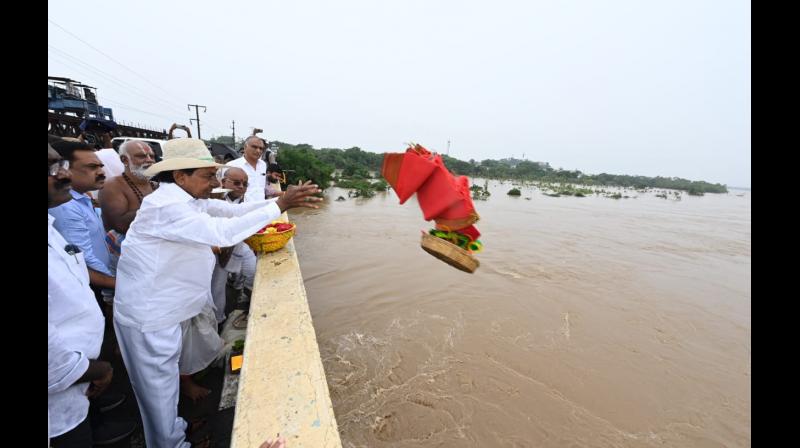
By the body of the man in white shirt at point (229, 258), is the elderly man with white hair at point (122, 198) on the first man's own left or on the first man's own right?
on the first man's own right

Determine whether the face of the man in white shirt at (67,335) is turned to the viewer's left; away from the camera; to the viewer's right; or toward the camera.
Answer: to the viewer's right

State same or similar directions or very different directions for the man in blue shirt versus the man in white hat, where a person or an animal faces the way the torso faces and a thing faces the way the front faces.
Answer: same or similar directions

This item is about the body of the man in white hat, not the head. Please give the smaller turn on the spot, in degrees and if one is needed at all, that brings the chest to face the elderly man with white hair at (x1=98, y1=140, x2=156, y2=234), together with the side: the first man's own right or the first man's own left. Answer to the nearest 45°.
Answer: approximately 90° to the first man's own left

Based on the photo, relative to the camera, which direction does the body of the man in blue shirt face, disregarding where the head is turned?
to the viewer's right

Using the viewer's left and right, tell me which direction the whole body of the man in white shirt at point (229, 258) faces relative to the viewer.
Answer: facing the viewer and to the right of the viewer

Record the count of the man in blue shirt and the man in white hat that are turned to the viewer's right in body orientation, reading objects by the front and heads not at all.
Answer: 2

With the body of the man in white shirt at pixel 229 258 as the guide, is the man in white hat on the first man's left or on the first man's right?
on the first man's right

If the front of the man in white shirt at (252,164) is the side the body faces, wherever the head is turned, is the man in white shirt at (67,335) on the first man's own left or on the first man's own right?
on the first man's own right

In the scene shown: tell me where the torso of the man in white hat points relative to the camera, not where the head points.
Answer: to the viewer's right
